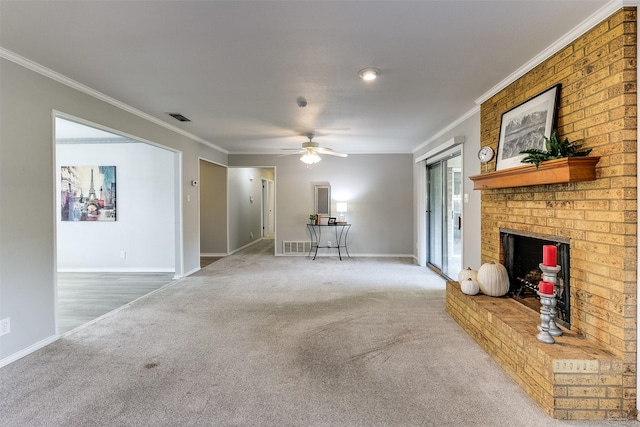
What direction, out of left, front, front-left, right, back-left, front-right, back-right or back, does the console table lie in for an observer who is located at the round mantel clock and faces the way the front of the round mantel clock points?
right

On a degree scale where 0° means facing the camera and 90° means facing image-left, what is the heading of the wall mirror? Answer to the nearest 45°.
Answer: approximately 0°

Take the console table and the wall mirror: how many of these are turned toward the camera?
2

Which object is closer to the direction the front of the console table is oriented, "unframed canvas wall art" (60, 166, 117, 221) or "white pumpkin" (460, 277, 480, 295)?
the white pumpkin

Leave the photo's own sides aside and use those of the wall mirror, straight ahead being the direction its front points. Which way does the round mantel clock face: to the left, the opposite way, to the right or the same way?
to the right

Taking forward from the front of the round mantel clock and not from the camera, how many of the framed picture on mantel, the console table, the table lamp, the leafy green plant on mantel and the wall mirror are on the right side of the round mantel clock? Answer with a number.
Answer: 3

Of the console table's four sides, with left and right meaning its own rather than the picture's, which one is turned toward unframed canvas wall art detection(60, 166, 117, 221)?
right

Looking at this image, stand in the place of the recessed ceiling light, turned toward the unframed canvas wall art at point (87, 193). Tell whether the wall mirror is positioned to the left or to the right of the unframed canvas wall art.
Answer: right

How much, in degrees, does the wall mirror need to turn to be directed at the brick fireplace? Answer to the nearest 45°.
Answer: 0° — it already faces it

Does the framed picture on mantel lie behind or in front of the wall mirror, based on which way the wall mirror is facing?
in front

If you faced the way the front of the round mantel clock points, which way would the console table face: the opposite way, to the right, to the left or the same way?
to the left

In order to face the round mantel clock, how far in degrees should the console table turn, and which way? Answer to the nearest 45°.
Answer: approximately 45° to its left

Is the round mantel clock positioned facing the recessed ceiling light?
yes

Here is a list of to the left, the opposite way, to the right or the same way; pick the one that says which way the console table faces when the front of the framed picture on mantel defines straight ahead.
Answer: to the left
